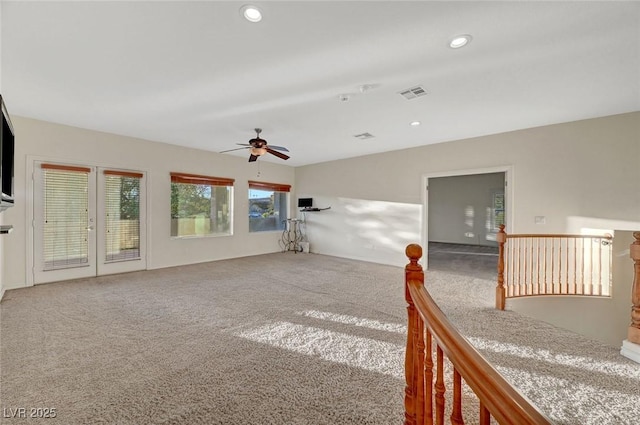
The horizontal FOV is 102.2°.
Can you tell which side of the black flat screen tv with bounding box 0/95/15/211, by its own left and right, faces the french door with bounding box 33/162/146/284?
left

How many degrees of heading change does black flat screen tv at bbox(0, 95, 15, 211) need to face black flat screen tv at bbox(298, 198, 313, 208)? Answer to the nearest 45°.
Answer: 0° — it already faces it

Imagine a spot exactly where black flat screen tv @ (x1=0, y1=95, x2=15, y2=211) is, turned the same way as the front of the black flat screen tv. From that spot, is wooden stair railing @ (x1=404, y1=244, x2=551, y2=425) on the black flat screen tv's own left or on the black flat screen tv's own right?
on the black flat screen tv's own right

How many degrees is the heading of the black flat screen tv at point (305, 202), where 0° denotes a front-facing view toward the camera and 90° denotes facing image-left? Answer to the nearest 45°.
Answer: approximately 45°

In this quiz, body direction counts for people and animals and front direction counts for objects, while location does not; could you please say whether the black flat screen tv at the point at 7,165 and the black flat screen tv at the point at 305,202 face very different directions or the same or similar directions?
very different directions

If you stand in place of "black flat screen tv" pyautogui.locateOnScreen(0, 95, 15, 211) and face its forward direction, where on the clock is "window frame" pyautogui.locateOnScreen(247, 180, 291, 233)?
The window frame is roughly at 11 o'clock from the black flat screen tv.

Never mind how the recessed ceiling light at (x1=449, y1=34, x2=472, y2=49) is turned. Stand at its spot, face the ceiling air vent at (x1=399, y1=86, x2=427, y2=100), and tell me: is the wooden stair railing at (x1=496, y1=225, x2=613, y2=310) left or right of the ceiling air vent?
right

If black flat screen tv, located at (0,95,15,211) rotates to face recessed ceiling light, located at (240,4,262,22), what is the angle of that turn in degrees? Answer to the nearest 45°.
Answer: approximately 45° to its right

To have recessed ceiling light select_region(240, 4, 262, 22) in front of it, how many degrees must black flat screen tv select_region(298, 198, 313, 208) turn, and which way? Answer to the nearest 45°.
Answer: approximately 45° to its left

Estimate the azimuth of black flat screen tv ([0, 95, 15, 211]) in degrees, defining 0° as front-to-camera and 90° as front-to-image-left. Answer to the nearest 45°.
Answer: approximately 270°

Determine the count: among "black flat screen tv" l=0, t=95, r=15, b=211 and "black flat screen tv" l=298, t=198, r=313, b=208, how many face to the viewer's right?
1

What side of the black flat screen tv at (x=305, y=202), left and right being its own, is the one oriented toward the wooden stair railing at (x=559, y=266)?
left
